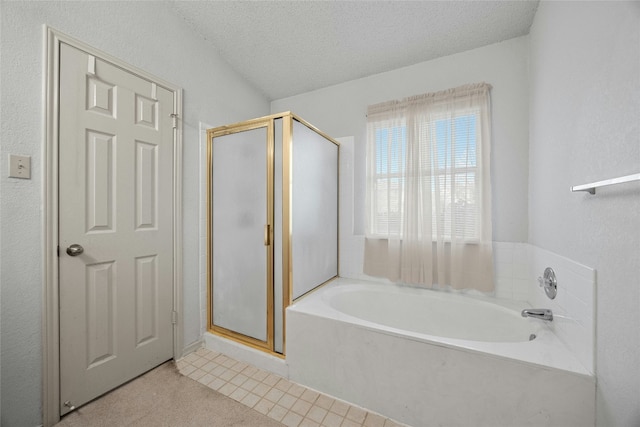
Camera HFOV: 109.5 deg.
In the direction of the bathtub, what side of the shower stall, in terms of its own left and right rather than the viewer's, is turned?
left

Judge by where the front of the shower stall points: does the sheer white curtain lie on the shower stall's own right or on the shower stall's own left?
on the shower stall's own left

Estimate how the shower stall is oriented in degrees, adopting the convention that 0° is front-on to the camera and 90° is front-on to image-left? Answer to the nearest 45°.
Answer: approximately 45°

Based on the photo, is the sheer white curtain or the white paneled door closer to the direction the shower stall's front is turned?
the white paneled door

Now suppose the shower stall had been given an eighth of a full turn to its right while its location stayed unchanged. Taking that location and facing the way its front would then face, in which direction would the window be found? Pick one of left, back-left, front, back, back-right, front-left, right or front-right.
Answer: back

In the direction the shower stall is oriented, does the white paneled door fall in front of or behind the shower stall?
in front
